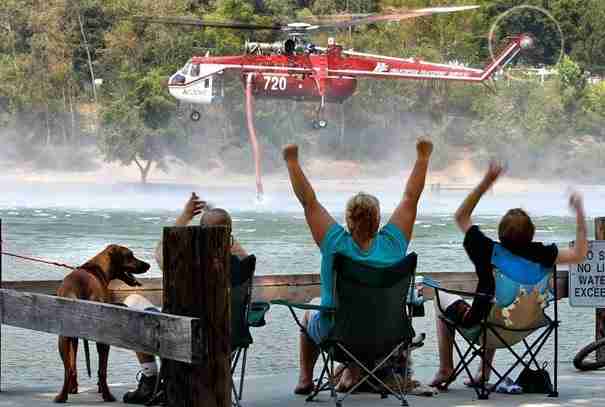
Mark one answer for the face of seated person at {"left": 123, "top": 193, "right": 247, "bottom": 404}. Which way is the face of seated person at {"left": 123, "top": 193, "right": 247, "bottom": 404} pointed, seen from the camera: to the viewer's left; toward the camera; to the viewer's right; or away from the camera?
away from the camera

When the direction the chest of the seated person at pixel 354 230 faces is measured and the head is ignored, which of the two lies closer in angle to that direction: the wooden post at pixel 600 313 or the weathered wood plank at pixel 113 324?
the wooden post

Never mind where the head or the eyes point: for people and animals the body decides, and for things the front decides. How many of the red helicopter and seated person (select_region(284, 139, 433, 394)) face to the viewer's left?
1

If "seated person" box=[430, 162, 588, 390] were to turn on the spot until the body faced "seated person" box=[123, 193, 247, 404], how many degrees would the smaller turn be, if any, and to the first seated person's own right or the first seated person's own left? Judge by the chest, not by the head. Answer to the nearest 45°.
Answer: approximately 45° to the first seated person's own left

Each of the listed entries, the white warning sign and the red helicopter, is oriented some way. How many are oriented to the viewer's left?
1

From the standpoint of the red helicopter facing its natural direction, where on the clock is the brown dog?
The brown dog is roughly at 9 o'clock from the red helicopter.

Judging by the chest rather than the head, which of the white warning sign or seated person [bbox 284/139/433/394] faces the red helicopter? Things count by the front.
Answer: the seated person

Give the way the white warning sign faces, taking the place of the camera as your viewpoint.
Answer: facing the viewer

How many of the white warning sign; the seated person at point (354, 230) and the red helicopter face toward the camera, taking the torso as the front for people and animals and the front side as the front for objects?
1

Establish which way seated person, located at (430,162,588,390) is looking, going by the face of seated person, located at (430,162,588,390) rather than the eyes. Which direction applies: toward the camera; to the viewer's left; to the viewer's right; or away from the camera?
away from the camera

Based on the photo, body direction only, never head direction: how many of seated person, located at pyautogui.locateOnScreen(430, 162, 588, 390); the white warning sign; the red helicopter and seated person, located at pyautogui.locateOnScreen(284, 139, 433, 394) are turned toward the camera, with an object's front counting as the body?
1

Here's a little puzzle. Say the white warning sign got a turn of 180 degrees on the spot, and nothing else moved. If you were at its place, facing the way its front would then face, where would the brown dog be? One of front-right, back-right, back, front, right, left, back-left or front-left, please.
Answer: back-left

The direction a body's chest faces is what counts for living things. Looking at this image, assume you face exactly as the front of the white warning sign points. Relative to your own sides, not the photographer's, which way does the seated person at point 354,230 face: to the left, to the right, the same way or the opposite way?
the opposite way

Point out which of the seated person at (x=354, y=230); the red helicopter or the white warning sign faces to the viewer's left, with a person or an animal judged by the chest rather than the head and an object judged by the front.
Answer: the red helicopter

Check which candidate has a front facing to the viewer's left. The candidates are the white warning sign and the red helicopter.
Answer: the red helicopter

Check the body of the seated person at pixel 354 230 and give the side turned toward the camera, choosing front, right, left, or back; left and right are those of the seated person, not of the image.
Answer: back

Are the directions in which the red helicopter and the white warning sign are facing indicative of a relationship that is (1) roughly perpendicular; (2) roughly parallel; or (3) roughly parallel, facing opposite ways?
roughly perpendicular

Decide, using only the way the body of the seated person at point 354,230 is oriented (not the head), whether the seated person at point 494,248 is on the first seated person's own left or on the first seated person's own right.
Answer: on the first seated person's own right

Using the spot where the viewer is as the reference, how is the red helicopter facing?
facing to the left of the viewer

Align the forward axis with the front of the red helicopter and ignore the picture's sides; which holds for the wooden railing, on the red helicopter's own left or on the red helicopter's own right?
on the red helicopter's own left

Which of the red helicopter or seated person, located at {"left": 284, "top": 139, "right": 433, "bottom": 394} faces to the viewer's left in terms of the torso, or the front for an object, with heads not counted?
the red helicopter
